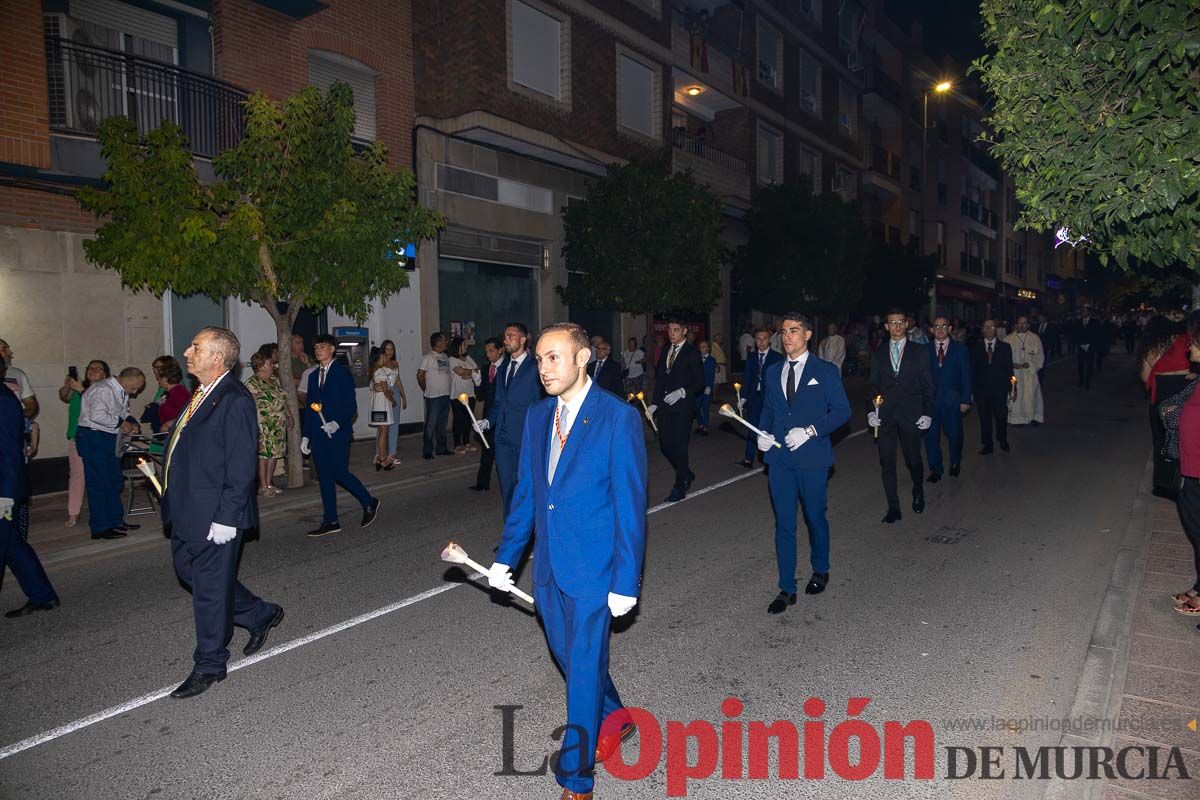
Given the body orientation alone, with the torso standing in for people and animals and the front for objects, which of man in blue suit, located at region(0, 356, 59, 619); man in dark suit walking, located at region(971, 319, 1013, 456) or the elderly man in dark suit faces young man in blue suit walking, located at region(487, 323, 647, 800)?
the man in dark suit walking

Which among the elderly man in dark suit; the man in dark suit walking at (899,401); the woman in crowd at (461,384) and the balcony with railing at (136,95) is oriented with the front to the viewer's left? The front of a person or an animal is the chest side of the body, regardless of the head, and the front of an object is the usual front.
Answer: the elderly man in dark suit

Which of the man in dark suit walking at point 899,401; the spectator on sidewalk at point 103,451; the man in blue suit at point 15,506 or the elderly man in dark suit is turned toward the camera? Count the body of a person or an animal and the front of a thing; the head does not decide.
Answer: the man in dark suit walking

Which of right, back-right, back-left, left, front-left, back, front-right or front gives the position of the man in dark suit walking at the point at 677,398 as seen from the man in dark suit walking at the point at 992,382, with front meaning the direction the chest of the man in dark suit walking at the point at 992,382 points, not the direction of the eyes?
front-right

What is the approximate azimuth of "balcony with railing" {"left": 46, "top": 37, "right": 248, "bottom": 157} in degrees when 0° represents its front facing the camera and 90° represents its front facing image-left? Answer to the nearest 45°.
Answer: approximately 315°

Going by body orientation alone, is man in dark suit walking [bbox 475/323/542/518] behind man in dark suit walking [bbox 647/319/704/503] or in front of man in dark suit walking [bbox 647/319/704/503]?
in front
